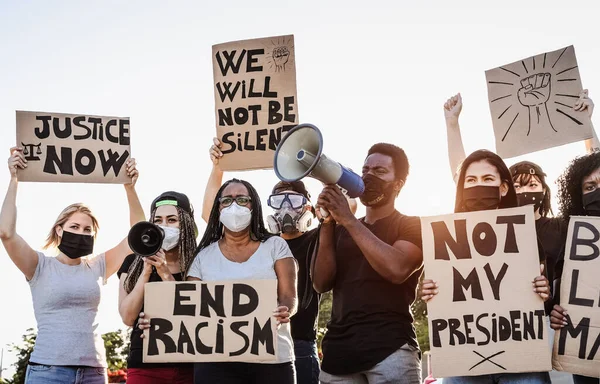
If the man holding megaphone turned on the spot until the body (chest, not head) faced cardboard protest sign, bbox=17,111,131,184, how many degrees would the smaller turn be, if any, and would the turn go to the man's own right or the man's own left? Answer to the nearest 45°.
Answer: approximately 90° to the man's own right

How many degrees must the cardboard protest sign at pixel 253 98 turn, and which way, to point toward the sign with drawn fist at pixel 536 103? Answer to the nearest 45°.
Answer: approximately 90° to its left

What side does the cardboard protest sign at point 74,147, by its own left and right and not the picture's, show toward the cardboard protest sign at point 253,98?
left

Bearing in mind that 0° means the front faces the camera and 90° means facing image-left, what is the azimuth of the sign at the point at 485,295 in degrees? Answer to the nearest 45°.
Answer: approximately 0°

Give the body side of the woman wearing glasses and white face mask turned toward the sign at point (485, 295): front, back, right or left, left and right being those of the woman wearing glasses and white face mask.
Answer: left
